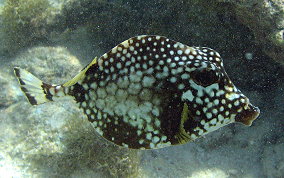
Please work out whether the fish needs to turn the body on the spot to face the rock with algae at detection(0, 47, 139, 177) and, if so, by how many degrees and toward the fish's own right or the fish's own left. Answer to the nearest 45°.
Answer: approximately 135° to the fish's own left

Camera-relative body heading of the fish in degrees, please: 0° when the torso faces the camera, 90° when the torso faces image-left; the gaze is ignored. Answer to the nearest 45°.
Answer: approximately 270°
